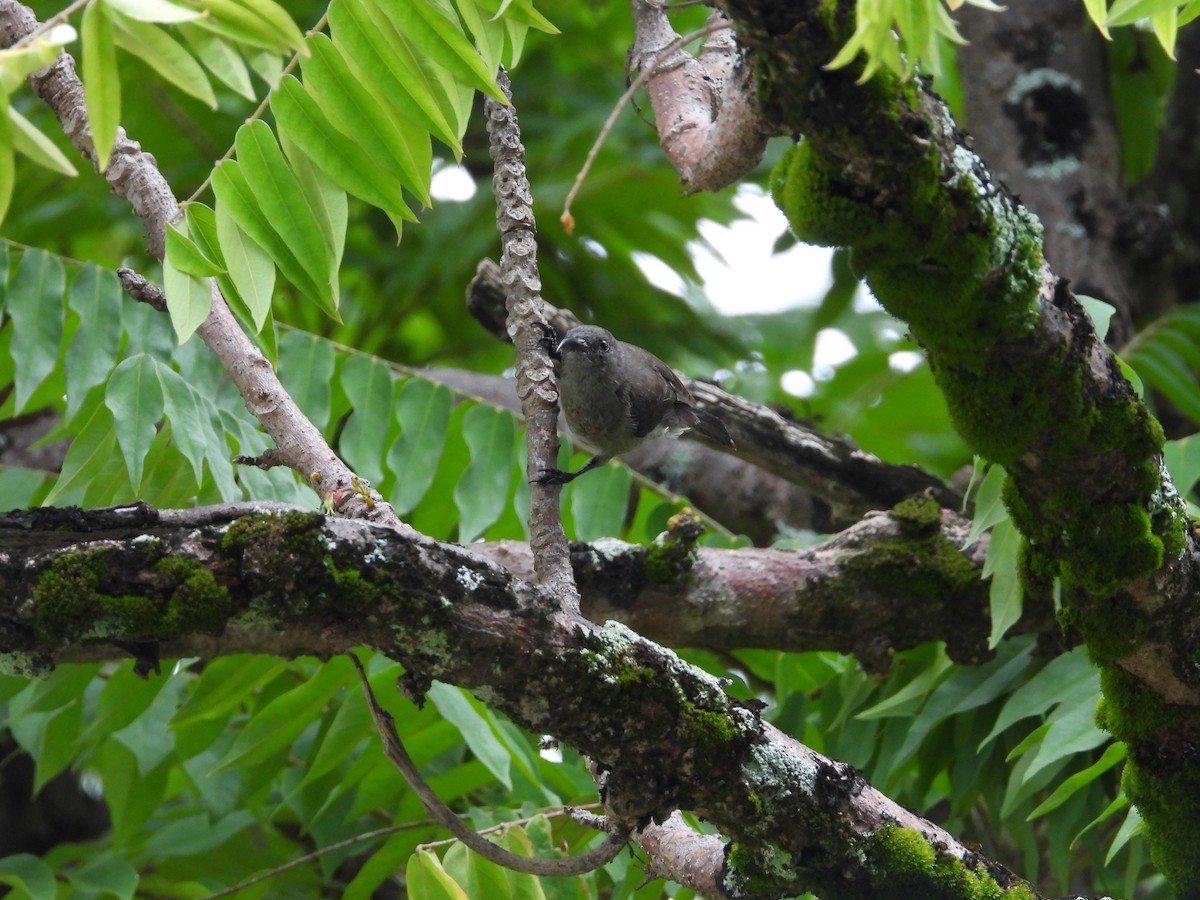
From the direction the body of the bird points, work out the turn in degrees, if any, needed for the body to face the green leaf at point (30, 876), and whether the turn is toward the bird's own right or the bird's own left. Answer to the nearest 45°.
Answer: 0° — it already faces it

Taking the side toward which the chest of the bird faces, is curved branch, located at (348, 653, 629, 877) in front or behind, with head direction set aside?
in front

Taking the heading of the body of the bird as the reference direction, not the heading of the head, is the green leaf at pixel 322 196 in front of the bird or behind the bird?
in front

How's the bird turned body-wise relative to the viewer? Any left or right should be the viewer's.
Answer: facing the viewer and to the left of the viewer
